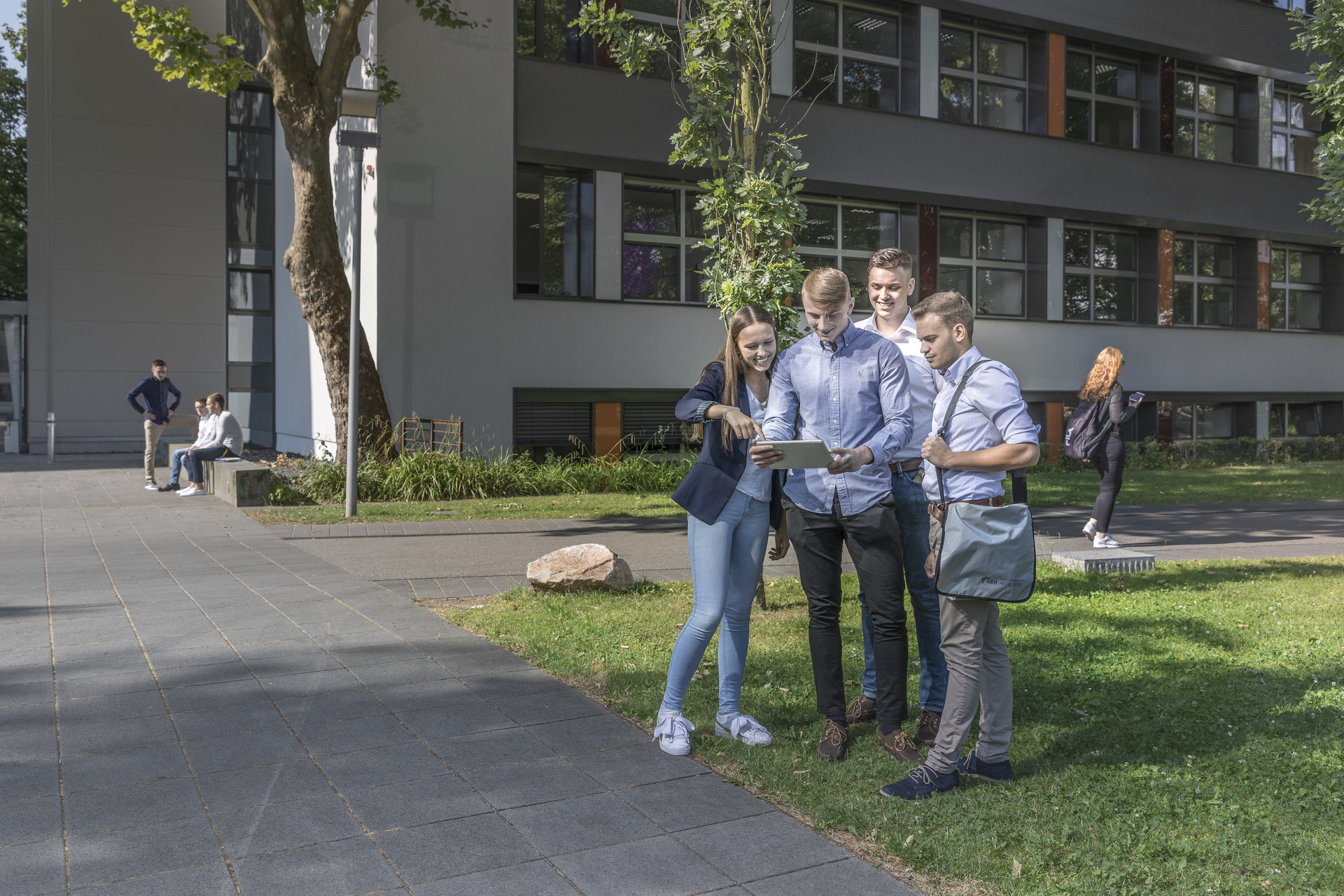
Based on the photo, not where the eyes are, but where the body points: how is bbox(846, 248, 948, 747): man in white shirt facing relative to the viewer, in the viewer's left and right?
facing the viewer and to the left of the viewer

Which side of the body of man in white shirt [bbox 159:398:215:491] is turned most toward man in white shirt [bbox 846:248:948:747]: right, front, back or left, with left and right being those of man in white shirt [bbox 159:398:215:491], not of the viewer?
left

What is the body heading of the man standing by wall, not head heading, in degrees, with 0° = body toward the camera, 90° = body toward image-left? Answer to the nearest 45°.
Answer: approximately 315°

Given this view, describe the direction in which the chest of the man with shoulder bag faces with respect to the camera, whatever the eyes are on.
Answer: to the viewer's left

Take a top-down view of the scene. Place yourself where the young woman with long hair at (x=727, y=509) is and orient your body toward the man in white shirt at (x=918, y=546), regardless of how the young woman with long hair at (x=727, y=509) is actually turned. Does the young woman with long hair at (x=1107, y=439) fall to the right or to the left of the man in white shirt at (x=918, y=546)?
left

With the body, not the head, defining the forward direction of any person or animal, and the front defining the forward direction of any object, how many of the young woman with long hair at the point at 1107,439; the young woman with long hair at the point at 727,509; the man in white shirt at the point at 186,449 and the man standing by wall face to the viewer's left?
1

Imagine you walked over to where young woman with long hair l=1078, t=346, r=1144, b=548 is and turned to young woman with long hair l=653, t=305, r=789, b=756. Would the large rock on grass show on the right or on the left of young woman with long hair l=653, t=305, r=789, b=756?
right

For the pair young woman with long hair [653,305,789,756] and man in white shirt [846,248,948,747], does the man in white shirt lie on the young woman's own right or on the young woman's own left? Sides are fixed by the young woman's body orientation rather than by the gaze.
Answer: on the young woman's own left

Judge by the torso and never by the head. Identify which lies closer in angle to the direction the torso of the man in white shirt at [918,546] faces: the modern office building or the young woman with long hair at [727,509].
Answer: the young woman with long hair

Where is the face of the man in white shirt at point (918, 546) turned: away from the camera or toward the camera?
toward the camera

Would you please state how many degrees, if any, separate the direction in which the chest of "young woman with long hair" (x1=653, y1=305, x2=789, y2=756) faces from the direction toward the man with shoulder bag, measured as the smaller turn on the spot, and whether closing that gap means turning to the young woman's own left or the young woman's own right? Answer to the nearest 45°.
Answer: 0° — they already face them

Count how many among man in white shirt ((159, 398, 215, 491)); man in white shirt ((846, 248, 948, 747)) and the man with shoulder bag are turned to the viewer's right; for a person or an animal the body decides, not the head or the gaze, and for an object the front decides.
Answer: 0
